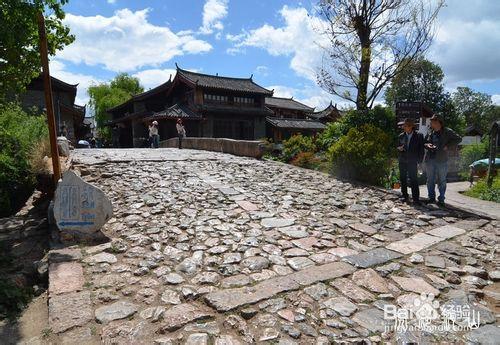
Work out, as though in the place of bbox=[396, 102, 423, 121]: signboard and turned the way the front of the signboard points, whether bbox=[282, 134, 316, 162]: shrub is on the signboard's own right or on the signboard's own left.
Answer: on the signboard's own right

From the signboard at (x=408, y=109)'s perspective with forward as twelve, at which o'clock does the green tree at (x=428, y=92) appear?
The green tree is roughly at 6 o'clock from the signboard.

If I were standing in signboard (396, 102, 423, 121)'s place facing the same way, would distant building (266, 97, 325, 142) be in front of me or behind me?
behind

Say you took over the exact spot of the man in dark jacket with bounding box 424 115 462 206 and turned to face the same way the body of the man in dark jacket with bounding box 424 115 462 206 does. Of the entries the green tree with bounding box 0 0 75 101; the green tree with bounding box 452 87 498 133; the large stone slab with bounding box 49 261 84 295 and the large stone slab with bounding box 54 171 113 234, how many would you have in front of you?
3

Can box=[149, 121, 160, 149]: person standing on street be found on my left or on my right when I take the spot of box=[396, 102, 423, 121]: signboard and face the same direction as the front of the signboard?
on my right

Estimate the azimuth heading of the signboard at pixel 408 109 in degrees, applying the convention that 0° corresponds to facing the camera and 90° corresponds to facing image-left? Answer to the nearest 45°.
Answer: approximately 0°

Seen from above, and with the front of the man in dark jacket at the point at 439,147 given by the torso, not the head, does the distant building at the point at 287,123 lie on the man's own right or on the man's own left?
on the man's own right

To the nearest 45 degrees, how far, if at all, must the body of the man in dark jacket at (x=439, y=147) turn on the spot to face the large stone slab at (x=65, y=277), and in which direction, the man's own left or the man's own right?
0° — they already face it

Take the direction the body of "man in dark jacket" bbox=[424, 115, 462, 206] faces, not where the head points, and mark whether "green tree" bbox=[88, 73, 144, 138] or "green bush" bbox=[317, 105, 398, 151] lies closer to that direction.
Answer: the green tree

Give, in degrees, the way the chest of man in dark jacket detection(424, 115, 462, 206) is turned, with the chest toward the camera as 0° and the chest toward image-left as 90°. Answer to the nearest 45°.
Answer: approximately 45°

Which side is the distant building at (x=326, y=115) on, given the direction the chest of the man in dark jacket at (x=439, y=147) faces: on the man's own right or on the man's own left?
on the man's own right

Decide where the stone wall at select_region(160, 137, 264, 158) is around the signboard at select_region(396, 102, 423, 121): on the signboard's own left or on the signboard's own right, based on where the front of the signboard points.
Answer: on the signboard's own right

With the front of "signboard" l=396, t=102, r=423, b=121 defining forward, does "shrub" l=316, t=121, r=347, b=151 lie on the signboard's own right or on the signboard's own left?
on the signboard's own right
